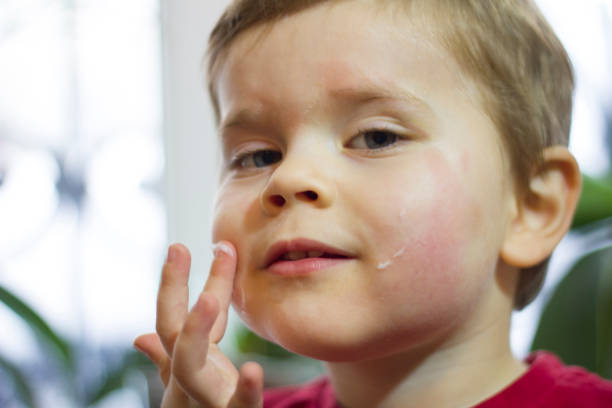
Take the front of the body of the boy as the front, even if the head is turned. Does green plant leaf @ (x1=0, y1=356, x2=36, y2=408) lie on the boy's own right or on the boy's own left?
on the boy's own right

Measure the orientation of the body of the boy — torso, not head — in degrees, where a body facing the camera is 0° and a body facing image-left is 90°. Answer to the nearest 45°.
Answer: approximately 45°

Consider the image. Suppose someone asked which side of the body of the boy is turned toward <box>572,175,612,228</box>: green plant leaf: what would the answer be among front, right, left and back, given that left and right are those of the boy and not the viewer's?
back

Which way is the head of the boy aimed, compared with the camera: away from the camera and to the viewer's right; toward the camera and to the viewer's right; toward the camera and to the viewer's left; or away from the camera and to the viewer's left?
toward the camera and to the viewer's left

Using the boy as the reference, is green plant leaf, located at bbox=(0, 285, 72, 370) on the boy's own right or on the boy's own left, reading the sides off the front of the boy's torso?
on the boy's own right
